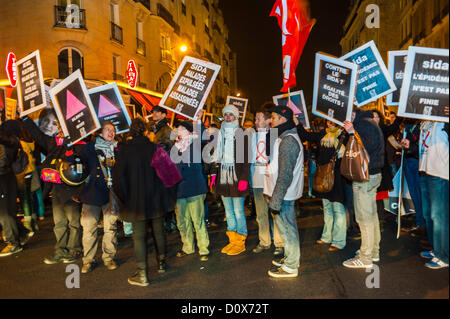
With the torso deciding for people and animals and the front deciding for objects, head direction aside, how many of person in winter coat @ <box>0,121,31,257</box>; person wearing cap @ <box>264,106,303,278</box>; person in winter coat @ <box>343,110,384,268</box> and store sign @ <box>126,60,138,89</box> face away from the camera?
0

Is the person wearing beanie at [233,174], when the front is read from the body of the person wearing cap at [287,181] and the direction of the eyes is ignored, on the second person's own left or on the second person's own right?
on the second person's own right

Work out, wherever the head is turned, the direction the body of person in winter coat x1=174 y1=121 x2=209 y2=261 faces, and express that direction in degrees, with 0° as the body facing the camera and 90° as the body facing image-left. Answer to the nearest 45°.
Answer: approximately 45°

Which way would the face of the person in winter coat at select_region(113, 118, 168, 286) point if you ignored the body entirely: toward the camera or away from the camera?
away from the camera

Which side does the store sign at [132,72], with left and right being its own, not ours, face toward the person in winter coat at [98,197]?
front

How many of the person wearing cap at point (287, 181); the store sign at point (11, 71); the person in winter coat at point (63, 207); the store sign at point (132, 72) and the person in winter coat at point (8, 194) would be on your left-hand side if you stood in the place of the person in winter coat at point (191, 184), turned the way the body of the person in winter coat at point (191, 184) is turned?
1

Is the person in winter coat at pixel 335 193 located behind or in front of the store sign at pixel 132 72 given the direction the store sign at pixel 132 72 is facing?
in front

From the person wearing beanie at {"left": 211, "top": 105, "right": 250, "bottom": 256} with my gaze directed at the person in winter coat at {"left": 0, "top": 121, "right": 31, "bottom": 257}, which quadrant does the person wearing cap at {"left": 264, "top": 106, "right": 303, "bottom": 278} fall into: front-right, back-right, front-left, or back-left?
back-left

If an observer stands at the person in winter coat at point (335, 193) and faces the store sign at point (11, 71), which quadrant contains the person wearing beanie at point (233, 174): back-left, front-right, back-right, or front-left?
front-left

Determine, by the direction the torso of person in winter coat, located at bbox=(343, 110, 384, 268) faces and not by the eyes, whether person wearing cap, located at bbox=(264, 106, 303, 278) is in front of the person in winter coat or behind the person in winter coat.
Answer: in front

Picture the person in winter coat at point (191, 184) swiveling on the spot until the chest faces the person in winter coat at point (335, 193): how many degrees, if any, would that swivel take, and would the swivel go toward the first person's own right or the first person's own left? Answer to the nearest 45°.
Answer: approximately 135° to the first person's own left

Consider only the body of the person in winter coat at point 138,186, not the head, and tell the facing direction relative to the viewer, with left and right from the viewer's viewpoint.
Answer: facing away from the viewer

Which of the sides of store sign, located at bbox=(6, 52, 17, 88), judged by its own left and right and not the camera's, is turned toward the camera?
front
